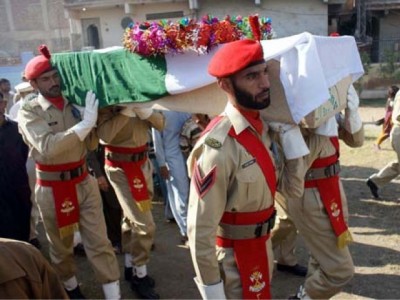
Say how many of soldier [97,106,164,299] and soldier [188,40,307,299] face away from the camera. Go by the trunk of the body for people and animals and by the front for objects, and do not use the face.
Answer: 0

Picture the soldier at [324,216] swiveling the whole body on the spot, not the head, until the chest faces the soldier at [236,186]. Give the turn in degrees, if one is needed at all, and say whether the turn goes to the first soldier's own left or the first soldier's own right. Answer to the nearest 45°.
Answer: approximately 90° to the first soldier's own right

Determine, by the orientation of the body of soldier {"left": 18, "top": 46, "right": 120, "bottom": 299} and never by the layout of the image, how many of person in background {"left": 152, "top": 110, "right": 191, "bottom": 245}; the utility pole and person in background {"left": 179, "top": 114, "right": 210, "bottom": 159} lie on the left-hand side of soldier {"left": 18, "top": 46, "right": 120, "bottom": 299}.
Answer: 3

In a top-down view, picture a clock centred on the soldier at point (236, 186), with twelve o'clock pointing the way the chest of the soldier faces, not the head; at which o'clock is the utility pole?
The utility pole is roughly at 8 o'clock from the soldier.

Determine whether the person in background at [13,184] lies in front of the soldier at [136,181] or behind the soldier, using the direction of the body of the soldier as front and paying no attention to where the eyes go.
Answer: behind

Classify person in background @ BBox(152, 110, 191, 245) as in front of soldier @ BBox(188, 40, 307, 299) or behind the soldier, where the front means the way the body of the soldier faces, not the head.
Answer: behind

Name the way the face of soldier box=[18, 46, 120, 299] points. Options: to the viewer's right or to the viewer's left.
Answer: to the viewer's right

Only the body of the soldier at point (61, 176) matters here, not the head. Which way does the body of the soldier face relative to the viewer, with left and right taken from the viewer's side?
facing the viewer and to the right of the viewer
